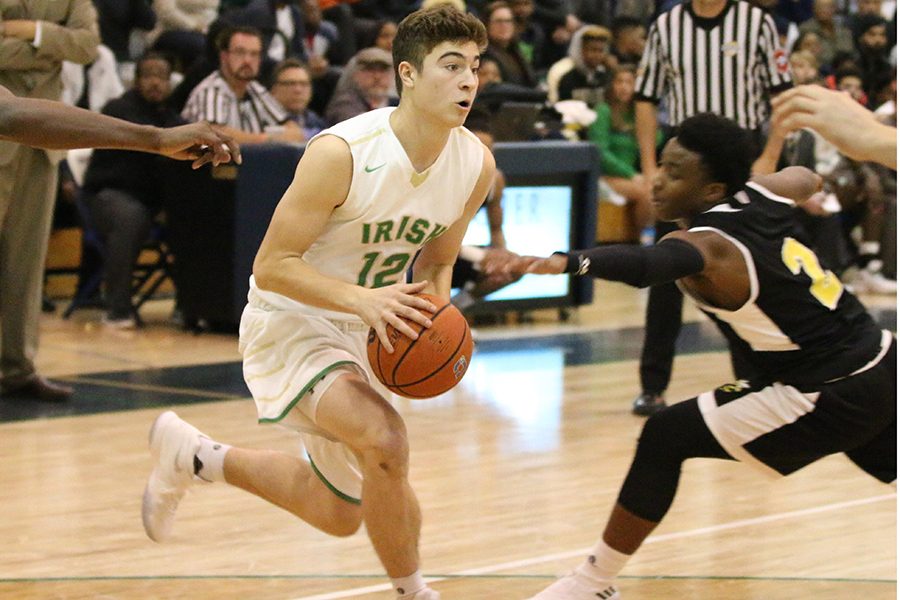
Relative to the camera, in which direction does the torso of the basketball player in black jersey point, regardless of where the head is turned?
to the viewer's left

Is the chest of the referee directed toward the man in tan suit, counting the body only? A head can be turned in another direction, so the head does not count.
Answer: no

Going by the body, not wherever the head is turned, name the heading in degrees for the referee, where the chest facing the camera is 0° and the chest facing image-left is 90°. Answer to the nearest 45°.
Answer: approximately 0°

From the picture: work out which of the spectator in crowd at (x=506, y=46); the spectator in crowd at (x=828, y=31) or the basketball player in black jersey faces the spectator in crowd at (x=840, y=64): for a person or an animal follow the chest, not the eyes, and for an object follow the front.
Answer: the spectator in crowd at (x=828, y=31)

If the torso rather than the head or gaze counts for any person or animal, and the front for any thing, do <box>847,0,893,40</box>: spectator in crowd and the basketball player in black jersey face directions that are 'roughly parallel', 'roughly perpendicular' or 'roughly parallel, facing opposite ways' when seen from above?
roughly perpendicular

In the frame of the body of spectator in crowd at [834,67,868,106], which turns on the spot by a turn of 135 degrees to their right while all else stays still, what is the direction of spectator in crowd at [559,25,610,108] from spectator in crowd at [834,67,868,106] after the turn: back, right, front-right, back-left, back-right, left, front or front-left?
front-left

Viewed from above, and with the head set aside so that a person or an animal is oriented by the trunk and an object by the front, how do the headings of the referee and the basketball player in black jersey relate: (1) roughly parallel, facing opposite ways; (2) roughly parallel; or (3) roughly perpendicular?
roughly perpendicular

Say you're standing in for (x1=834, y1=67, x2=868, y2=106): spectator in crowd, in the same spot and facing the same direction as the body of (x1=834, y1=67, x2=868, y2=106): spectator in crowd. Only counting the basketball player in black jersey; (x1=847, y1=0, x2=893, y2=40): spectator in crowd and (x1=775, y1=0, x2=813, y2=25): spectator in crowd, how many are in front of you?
1

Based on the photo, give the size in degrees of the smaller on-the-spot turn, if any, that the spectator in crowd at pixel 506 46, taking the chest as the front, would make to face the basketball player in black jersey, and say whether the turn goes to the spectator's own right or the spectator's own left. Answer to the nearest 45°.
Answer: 0° — they already face them

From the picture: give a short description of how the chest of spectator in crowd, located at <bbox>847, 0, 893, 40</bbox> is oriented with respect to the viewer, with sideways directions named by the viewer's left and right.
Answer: facing the viewer

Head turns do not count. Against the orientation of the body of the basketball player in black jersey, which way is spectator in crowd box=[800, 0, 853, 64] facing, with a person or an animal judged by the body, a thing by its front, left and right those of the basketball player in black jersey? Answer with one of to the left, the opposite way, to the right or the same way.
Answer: to the left

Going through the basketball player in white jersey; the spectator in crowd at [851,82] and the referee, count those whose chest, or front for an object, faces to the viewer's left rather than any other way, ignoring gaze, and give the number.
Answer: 0

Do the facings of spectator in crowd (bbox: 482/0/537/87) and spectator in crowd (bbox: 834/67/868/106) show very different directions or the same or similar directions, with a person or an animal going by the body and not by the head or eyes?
same or similar directions

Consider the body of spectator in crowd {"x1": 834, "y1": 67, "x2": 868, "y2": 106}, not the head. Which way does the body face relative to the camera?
toward the camera

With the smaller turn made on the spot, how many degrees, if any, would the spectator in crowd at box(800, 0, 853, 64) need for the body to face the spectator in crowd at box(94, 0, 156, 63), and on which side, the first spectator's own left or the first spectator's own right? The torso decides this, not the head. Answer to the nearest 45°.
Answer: approximately 45° to the first spectator's own right

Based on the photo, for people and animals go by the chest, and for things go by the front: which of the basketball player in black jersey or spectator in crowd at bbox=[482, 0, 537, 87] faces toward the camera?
the spectator in crowd
